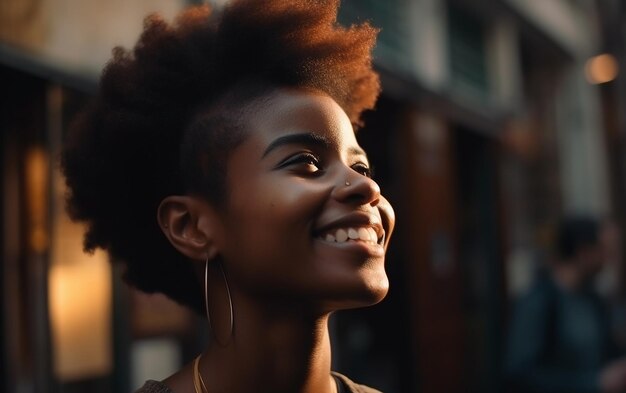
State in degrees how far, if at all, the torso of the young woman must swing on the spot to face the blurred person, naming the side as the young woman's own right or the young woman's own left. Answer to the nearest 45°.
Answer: approximately 90° to the young woman's own left

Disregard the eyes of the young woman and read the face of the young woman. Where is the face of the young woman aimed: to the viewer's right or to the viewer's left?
to the viewer's right

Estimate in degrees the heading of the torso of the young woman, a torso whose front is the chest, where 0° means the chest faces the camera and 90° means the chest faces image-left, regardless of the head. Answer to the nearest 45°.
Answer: approximately 315°
